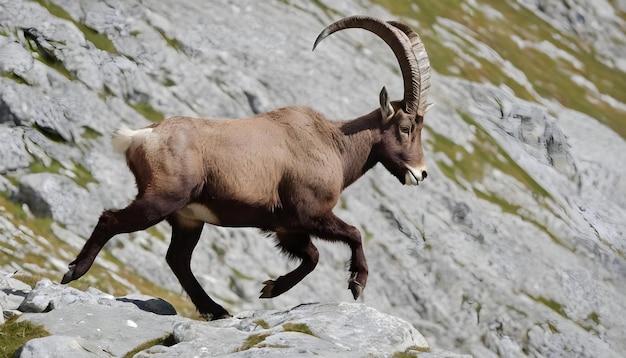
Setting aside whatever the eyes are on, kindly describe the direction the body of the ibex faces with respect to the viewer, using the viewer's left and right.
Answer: facing to the right of the viewer

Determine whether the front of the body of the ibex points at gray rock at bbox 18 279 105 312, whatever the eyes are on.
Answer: no

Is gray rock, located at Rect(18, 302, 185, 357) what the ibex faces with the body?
no

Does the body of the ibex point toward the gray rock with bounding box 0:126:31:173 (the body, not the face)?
no

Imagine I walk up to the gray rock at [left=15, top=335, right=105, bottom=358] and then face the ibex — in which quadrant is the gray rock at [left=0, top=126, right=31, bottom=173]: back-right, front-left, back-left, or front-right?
front-left
